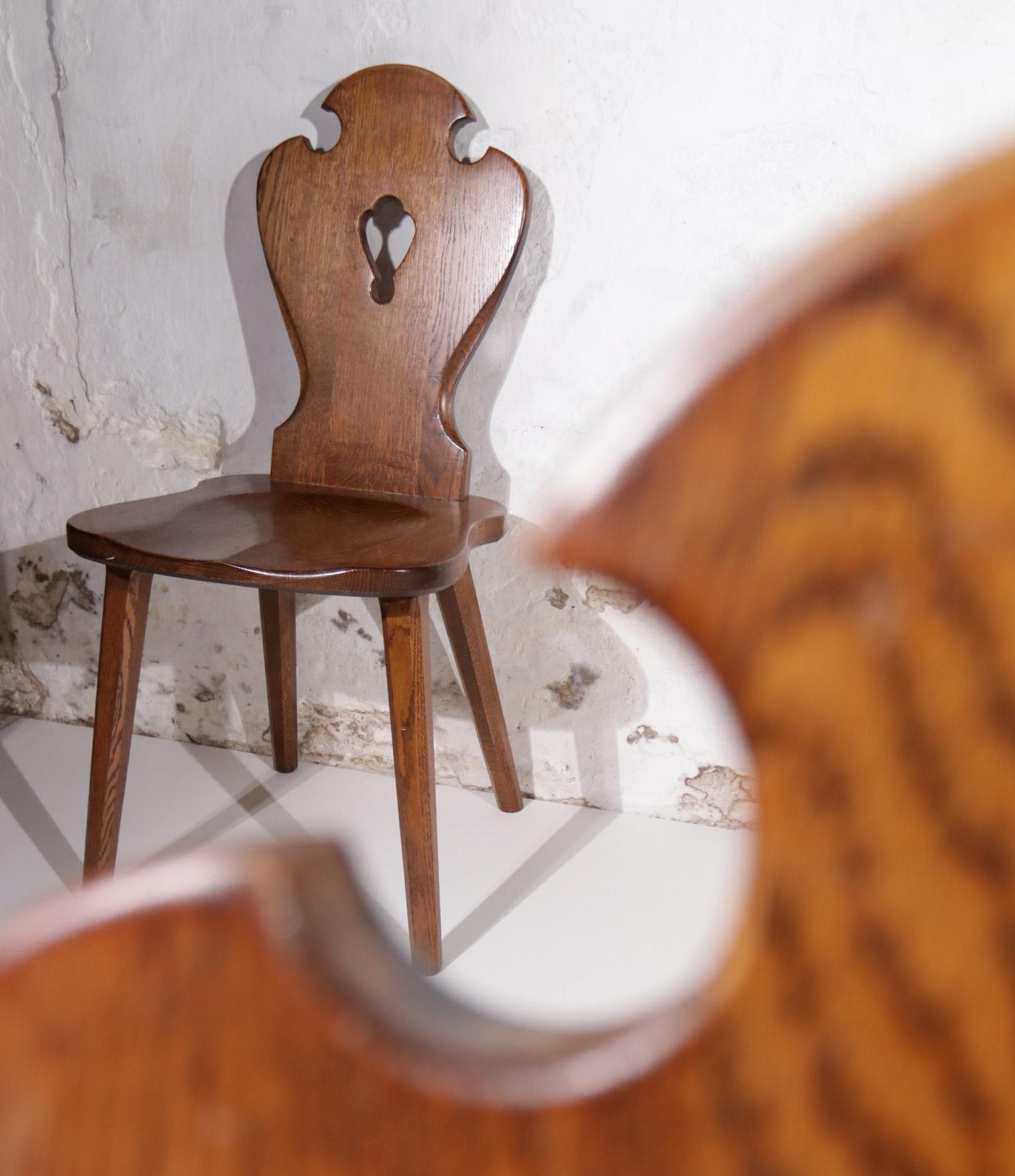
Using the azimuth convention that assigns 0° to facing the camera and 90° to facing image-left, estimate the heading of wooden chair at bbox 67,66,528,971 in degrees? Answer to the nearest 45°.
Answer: approximately 45°

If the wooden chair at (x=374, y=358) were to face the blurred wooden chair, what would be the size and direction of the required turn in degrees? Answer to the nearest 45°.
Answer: approximately 45° to its left
